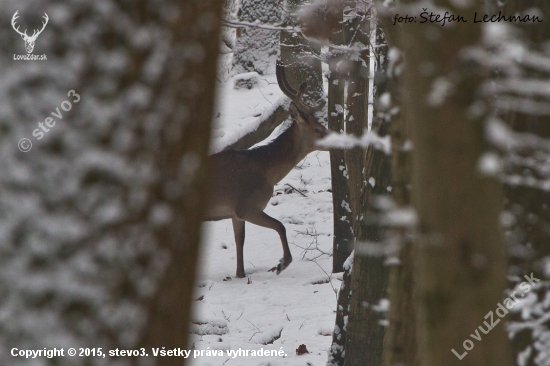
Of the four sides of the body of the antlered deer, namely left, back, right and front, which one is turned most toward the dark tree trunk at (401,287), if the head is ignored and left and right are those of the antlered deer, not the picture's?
right

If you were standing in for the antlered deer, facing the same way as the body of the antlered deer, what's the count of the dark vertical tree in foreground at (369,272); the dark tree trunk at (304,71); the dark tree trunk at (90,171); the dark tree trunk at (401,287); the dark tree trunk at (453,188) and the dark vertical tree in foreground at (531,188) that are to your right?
5

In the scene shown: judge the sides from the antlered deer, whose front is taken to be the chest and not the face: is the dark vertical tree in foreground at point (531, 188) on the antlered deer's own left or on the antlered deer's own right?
on the antlered deer's own right

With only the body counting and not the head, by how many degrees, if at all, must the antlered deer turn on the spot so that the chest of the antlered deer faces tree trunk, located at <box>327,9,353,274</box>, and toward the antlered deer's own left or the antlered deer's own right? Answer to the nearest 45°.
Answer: approximately 45° to the antlered deer's own right

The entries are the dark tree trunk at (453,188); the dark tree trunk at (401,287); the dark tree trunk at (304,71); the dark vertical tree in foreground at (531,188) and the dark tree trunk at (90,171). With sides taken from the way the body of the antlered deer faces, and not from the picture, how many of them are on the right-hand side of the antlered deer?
4

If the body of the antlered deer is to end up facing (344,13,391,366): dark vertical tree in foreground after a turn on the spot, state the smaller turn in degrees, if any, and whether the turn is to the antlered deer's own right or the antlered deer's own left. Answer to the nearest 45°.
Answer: approximately 90° to the antlered deer's own right

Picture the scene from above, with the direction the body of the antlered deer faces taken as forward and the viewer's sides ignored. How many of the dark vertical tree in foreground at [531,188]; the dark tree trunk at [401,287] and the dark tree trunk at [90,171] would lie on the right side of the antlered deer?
3

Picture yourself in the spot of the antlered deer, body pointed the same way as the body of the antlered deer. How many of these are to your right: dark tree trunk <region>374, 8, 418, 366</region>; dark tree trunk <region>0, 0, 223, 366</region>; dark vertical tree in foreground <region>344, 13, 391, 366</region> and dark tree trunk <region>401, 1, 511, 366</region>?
4

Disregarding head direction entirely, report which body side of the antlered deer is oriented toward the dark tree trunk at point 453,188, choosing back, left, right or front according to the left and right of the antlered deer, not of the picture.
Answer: right

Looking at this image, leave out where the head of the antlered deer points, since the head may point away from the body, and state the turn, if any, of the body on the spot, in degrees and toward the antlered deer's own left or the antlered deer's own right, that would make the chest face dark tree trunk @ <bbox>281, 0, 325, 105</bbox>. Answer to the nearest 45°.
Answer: approximately 90° to the antlered deer's own left

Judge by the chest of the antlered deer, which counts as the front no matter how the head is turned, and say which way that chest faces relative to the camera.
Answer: to the viewer's right

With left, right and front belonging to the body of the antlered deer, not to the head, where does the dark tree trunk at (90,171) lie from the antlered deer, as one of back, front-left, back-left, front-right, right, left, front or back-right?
right
